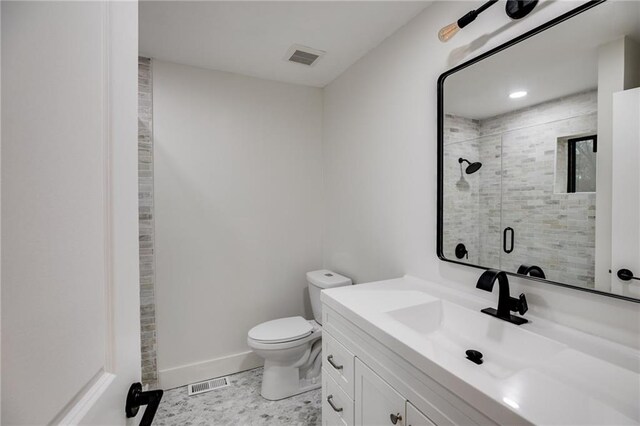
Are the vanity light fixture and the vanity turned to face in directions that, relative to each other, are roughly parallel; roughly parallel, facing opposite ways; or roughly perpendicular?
roughly parallel

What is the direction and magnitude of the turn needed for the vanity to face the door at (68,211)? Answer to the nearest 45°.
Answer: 0° — it already faces it

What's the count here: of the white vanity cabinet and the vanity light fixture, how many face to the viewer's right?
0

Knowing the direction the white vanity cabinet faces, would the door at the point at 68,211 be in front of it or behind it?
in front

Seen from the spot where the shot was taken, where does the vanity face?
facing the viewer and to the left of the viewer

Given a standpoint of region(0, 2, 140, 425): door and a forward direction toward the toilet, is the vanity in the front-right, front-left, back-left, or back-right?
front-right

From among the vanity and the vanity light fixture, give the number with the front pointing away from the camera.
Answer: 0

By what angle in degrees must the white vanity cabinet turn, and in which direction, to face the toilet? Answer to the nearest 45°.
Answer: approximately 90° to its right

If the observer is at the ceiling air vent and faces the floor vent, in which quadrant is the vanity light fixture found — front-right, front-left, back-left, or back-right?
back-left
